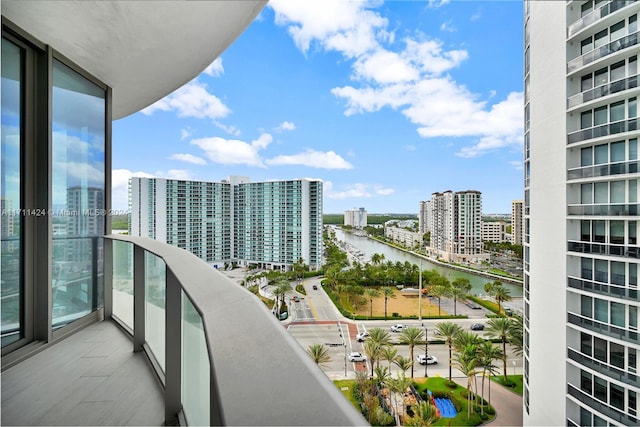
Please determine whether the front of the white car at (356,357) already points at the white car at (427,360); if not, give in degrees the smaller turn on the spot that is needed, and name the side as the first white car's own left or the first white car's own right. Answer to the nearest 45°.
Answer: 0° — it already faces it

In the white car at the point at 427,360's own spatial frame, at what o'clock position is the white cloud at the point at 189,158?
The white cloud is roughly at 7 o'clock from the white car.

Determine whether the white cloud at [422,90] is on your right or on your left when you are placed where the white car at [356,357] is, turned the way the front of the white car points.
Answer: on your left

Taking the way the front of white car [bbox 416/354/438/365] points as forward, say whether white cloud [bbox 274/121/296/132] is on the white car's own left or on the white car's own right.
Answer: on the white car's own left

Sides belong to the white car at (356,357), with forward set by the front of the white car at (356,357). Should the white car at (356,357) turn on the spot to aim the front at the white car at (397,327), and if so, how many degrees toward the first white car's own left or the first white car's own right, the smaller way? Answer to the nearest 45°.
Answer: approximately 45° to the first white car's own left

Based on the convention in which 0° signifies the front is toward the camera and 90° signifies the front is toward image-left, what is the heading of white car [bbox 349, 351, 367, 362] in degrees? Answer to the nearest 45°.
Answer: approximately 270°

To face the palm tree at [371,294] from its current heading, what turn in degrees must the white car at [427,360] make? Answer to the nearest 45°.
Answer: approximately 135° to its left

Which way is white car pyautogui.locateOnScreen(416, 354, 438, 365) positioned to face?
to the viewer's right
